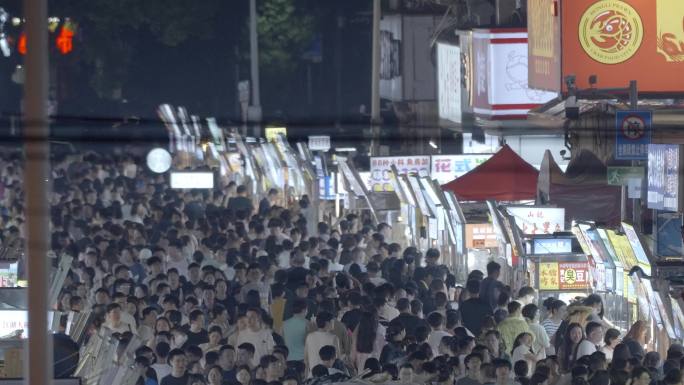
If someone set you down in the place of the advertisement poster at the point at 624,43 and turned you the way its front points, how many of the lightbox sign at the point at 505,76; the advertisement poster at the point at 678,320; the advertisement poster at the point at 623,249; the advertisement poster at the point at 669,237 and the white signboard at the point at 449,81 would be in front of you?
3

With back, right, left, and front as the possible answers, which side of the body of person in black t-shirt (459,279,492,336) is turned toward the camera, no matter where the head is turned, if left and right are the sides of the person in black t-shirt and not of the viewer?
back

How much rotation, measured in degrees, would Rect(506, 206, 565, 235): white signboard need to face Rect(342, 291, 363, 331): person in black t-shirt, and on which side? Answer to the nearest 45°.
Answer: approximately 45° to its right

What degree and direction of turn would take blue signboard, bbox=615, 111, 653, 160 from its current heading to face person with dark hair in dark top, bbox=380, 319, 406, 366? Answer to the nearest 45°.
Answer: approximately 45° to its right
